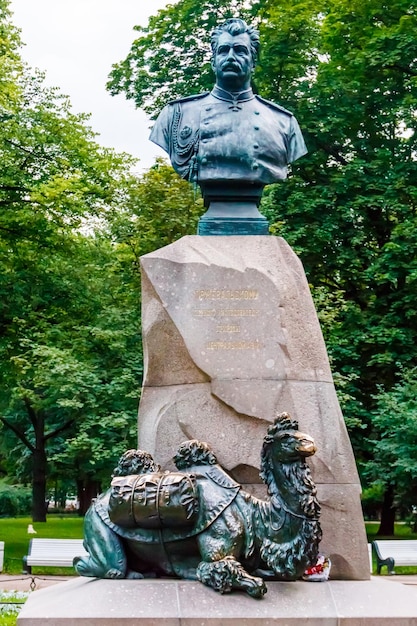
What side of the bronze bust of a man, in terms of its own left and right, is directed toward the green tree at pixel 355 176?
back

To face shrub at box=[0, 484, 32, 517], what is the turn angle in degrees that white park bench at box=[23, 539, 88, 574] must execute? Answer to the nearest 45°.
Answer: approximately 180°

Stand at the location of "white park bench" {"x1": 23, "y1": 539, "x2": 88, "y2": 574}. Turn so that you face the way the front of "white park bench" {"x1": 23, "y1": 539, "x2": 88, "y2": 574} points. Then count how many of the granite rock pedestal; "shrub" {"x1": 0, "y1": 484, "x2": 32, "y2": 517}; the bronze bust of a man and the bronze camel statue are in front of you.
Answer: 3

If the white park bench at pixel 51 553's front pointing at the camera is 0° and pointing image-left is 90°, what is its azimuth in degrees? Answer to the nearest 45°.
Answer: approximately 0°

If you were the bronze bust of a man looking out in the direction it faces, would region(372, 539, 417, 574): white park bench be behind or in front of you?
behind

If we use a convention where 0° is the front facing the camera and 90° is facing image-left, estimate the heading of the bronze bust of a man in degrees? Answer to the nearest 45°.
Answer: approximately 0°

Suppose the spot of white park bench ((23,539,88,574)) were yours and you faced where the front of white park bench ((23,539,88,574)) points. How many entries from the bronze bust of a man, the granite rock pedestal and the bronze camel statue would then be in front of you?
3

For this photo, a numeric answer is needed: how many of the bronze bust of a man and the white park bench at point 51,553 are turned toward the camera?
2

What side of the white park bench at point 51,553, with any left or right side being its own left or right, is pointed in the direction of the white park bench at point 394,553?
left

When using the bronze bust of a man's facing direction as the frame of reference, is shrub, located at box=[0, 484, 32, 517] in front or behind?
behind
